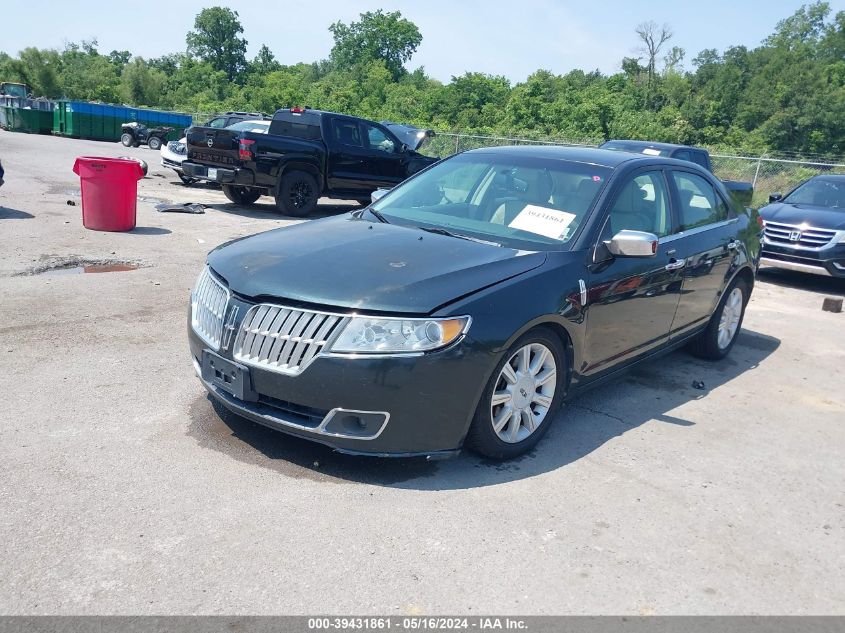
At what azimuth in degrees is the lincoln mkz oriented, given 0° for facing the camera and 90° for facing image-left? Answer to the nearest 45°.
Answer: approximately 45°

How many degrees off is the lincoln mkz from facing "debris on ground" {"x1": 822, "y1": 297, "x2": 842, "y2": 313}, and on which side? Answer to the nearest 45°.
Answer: approximately 180°

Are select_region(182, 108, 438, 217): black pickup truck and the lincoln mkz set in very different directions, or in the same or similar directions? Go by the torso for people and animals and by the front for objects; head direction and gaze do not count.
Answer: very different directions

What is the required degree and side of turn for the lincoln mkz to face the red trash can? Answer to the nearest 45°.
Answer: approximately 90° to its right

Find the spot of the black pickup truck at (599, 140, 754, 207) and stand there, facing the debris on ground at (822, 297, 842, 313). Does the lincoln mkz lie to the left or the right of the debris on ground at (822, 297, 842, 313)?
right

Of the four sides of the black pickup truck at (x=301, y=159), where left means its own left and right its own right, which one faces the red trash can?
back

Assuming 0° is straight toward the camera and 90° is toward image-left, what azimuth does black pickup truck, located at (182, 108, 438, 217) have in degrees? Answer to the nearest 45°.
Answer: approximately 225°

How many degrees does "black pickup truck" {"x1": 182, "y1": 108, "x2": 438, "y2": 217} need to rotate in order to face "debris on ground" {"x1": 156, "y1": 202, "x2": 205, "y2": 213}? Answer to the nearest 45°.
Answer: approximately 180°

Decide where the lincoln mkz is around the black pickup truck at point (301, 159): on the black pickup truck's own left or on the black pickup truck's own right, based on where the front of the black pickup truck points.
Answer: on the black pickup truck's own right

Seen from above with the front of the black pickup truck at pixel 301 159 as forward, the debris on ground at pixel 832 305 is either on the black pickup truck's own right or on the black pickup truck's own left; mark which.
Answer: on the black pickup truck's own right

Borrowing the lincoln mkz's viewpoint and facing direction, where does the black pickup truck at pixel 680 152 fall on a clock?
The black pickup truck is roughly at 5 o'clock from the lincoln mkz.
